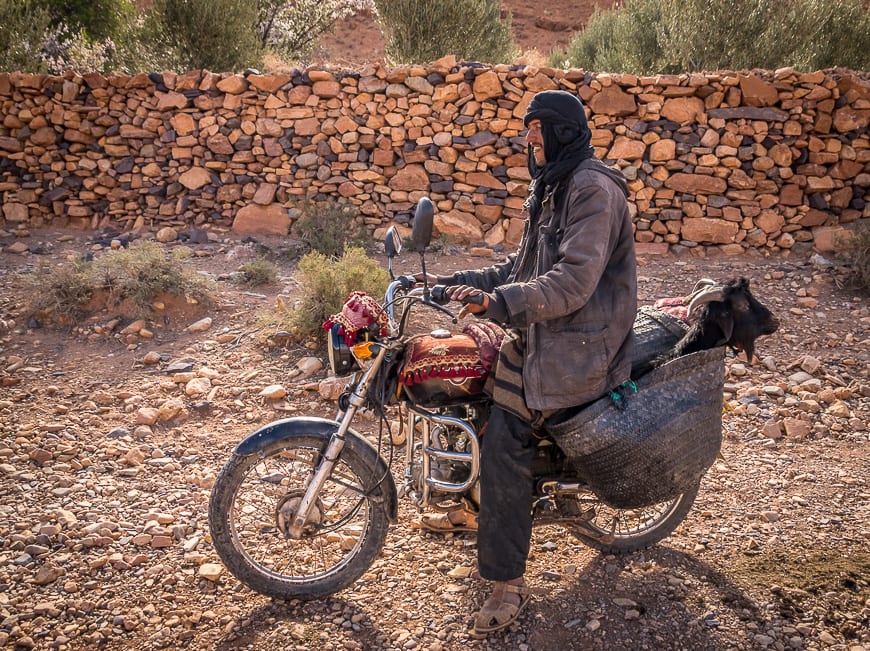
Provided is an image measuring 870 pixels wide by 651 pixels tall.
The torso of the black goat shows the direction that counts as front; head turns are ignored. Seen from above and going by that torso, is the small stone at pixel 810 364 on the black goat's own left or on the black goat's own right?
on the black goat's own left

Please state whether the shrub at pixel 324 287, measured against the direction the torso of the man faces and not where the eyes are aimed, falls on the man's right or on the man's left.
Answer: on the man's right

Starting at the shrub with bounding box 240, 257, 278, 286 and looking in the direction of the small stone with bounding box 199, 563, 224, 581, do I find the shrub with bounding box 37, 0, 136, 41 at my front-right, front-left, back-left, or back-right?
back-right

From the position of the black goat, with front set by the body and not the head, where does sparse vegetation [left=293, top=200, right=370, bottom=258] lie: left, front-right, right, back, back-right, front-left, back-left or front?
back-left

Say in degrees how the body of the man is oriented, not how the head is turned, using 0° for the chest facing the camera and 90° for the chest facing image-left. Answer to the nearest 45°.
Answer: approximately 90°

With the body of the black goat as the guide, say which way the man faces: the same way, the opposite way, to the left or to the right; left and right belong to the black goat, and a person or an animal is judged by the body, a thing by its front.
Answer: the opposite way

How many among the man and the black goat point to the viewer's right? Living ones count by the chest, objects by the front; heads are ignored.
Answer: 1

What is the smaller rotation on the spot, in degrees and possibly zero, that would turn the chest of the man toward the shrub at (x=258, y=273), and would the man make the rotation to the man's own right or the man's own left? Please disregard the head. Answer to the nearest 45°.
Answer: approximately 45° to the man's own right

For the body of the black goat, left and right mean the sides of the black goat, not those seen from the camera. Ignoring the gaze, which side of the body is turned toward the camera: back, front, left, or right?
right

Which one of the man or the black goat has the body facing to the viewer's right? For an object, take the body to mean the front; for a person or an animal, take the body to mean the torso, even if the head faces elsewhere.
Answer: the black goat
